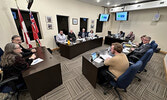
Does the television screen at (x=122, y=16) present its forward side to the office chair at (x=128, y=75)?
yes

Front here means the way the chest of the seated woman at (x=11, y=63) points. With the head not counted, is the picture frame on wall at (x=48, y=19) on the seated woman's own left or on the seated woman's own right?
on the seated woman's own left

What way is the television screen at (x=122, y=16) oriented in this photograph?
toward the camera

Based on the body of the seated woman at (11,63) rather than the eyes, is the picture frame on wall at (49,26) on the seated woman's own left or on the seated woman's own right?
on the seated woman's own left

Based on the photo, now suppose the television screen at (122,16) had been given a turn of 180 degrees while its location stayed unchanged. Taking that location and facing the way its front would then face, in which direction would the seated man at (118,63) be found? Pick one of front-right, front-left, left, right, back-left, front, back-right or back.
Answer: back

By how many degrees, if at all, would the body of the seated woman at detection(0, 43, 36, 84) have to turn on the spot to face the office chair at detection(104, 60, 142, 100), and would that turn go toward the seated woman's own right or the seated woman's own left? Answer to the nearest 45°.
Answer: approximately 45° to the seated woman's own right

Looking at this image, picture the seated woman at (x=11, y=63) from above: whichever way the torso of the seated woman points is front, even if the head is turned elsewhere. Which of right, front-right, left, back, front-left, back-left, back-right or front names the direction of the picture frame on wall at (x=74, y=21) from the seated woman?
front-left

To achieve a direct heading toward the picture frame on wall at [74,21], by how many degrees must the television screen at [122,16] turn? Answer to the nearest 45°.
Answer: approximately 45° to its right

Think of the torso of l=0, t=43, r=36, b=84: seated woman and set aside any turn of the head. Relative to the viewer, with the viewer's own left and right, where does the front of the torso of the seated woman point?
facing to the right of the viewer
